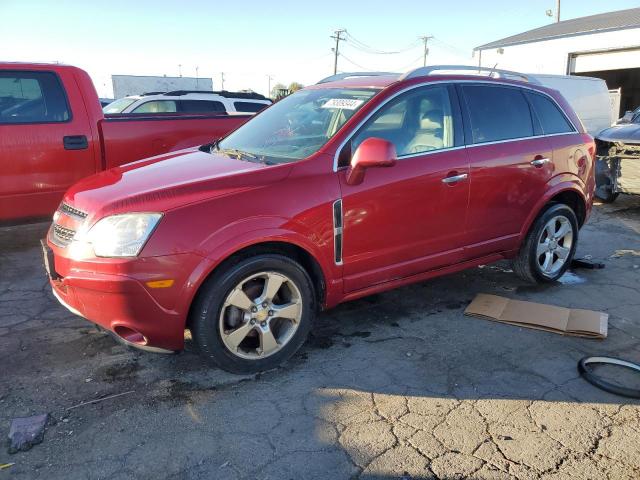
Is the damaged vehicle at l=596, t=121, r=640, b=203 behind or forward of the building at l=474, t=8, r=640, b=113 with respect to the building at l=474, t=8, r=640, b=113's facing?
forward

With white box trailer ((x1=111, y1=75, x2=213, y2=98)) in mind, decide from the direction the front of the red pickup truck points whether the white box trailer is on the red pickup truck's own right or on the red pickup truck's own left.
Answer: on the red pickup truck's own right

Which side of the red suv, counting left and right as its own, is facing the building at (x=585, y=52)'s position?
back

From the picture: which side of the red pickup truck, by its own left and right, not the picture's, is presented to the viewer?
left

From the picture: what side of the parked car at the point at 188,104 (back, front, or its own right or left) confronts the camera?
left

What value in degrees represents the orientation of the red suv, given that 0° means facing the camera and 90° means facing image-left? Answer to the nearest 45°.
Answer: approximately 45°

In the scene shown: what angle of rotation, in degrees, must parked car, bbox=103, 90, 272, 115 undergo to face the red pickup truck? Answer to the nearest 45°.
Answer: approximately 90° to its left

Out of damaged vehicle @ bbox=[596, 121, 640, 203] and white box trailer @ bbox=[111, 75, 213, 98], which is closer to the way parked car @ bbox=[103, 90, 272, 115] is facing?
the white box trailer

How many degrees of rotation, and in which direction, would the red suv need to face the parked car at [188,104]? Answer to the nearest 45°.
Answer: approximately 135° to its right

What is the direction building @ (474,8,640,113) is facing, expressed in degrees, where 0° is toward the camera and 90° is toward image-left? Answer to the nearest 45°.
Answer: approximately 45°

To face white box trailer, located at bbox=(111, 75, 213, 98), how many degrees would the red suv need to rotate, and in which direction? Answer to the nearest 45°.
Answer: approximately 135° to its right

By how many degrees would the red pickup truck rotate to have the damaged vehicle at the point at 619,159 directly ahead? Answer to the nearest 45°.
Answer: approximately 180°

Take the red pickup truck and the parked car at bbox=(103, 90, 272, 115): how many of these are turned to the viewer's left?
2

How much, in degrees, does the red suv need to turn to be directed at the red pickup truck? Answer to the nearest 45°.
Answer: approximately 90° to its right

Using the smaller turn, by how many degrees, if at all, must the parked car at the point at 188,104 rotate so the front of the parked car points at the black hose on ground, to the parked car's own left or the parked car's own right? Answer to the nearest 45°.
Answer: approximately 90° to the parked car's own left

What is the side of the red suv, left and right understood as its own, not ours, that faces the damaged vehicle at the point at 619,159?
back

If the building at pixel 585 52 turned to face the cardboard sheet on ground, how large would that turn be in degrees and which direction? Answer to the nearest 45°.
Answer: approximately 45° to its left
